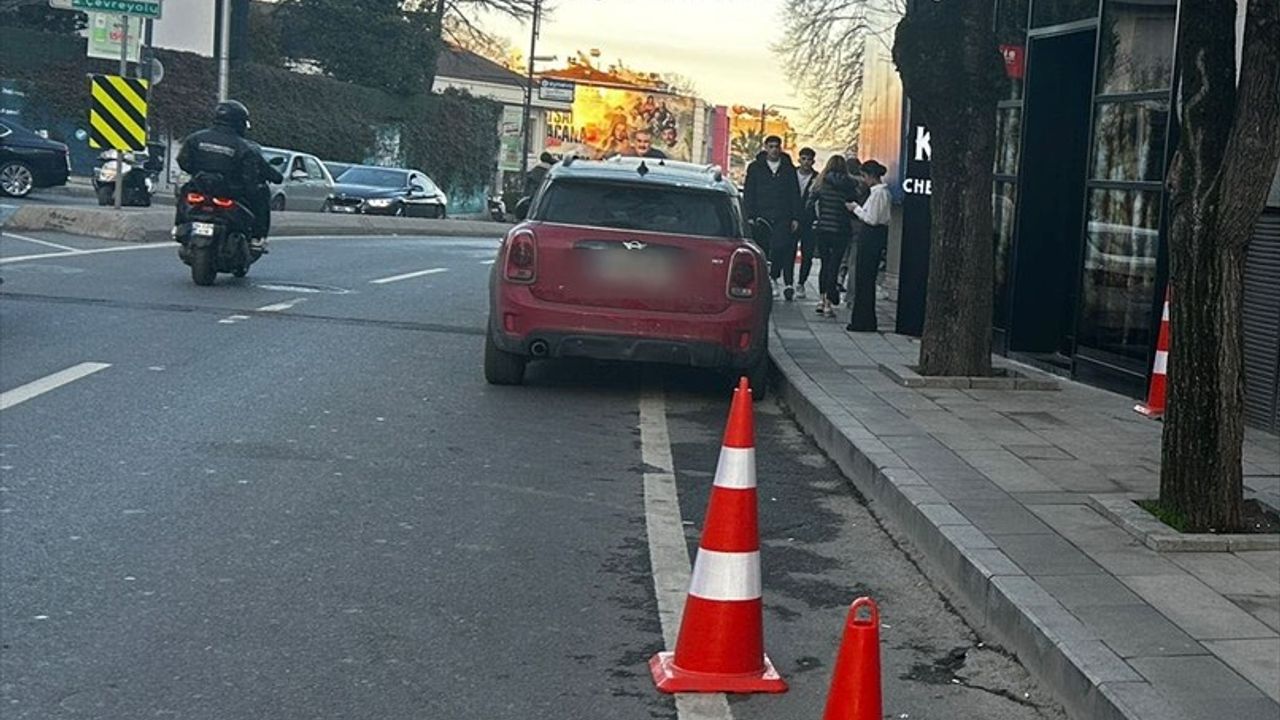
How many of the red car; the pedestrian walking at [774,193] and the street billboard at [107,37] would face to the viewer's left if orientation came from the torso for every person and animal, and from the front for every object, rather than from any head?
0

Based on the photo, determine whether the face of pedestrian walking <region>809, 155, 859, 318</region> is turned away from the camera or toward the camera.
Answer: away from the camera

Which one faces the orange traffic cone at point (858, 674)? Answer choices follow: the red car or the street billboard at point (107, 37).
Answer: the street billboard

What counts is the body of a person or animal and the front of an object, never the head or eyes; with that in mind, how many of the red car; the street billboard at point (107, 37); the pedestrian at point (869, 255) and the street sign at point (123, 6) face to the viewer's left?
1

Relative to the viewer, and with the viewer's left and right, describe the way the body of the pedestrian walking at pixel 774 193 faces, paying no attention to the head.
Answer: facing the viewer

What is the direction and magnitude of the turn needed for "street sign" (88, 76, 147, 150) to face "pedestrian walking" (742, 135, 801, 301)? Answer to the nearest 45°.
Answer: approximately 45° to its left

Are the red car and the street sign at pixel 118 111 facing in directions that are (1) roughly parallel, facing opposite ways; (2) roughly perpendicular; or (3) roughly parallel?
roughly parallel, facing opposite ways

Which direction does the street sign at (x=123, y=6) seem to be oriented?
toward the camera

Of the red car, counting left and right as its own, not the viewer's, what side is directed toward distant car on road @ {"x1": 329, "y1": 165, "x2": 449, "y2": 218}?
front

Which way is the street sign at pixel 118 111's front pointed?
toward the camera

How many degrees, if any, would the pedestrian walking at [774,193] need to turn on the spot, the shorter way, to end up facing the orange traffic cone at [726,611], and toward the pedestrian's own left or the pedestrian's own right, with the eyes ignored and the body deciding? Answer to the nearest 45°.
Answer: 0° — they already face it

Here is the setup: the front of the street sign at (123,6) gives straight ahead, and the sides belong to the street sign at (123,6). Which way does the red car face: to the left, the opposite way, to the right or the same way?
the opposite way

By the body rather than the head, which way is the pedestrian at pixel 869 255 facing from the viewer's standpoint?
to the viewer's left

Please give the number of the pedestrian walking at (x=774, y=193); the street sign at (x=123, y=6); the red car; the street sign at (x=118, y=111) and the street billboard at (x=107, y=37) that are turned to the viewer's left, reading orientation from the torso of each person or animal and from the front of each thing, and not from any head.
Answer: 0

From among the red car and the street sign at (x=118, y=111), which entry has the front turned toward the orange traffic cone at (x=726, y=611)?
the street sign

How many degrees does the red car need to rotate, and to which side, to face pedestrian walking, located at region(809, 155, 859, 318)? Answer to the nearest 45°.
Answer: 0° — it already faces them

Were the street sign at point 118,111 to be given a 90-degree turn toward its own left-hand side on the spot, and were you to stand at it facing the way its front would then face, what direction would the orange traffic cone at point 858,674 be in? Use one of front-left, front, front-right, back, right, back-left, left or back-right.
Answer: right

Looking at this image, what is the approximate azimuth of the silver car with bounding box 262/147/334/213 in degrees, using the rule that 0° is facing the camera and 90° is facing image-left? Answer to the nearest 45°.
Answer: approximately 45°
